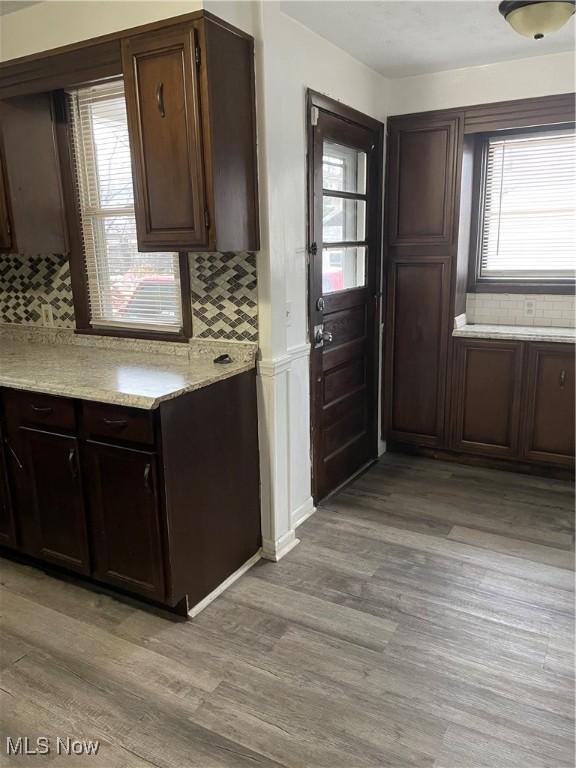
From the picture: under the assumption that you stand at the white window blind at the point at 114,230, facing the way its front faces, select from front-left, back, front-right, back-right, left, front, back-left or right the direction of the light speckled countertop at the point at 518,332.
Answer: back-left

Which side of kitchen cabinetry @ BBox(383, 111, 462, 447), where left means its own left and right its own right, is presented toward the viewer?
front

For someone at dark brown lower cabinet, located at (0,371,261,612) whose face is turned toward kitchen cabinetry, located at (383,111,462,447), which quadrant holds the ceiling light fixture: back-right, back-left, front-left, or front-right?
front-right

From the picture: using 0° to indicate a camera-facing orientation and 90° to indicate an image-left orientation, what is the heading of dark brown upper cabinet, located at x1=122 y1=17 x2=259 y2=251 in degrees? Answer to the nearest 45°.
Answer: approximately 45°

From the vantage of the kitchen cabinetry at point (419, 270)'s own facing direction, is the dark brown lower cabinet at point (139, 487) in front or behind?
in front

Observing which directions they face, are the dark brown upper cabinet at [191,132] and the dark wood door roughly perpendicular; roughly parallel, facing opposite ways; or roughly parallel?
roughly perpendicular

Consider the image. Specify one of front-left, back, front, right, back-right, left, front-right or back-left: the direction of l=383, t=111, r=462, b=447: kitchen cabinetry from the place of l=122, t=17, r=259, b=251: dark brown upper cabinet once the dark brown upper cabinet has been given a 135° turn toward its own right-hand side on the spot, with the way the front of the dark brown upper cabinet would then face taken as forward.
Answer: front-right

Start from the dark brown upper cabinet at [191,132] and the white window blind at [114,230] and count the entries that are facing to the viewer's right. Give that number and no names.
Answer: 0

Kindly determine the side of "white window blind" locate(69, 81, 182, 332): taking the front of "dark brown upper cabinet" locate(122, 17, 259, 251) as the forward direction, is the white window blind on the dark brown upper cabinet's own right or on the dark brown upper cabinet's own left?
on the dark brown upper cabinet's own right
